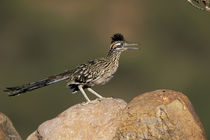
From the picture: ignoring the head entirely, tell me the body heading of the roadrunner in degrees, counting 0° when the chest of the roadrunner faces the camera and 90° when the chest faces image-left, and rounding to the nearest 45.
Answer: approximately 270°

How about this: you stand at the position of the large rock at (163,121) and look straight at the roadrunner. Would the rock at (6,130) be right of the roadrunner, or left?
left

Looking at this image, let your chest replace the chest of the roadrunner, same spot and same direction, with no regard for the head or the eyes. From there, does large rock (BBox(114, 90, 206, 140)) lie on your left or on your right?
on your right

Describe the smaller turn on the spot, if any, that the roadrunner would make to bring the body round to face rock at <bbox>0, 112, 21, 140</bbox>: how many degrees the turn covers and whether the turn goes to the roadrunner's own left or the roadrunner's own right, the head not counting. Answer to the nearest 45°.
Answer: approximately 180°

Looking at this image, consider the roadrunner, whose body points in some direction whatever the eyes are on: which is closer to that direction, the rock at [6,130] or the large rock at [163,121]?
the large rock
